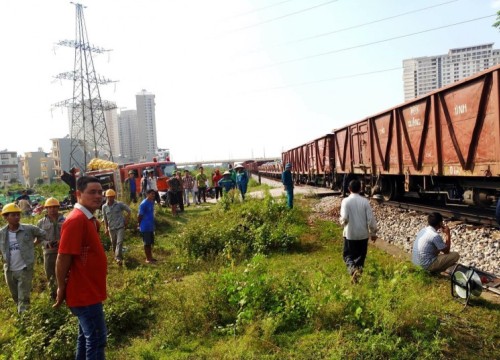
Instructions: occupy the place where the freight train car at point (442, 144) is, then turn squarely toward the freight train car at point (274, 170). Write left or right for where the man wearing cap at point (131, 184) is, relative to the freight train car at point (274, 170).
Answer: left

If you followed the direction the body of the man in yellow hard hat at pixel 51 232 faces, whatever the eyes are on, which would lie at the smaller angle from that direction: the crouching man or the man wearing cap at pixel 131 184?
the crouching man

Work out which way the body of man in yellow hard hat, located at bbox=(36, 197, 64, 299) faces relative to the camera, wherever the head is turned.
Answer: toward the camera

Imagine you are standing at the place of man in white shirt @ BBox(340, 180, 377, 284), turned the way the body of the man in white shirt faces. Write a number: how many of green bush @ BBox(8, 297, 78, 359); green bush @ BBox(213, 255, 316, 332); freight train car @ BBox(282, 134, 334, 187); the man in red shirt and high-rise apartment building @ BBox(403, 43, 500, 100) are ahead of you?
2

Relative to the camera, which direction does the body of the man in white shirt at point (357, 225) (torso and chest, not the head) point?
away from the camera

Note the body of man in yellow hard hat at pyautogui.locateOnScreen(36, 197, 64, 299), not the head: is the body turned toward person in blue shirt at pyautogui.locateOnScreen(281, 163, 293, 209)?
no

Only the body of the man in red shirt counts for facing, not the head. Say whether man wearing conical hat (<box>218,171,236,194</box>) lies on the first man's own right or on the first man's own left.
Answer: on the first man's own left

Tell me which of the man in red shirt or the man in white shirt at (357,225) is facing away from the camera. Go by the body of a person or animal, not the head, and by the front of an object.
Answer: the man in white shirt

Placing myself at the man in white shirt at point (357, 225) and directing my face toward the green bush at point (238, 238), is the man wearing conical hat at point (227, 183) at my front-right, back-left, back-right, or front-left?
front-right

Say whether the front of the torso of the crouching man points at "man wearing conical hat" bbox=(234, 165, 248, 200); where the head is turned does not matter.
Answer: no
